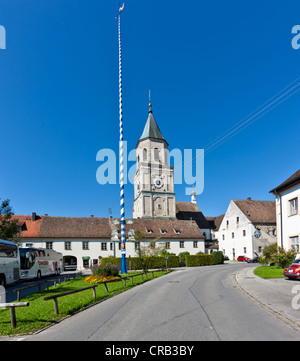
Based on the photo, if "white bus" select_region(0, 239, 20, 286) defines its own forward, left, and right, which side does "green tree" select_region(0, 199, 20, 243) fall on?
on its right

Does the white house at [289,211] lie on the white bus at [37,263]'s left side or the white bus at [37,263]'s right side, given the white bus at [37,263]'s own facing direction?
on its left

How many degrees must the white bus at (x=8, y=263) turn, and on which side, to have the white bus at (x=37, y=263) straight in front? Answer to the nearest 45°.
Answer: approximately 135° to its right

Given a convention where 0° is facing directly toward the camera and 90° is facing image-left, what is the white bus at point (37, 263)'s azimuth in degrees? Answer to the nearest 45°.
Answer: approximately 45°

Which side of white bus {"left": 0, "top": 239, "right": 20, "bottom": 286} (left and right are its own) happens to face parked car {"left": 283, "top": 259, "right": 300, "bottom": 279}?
left

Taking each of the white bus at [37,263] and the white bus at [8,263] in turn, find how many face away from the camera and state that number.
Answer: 0

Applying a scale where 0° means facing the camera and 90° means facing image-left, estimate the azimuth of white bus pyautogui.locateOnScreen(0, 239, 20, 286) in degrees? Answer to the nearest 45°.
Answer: approximately 45°

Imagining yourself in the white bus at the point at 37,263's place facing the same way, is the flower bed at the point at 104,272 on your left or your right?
on your left
